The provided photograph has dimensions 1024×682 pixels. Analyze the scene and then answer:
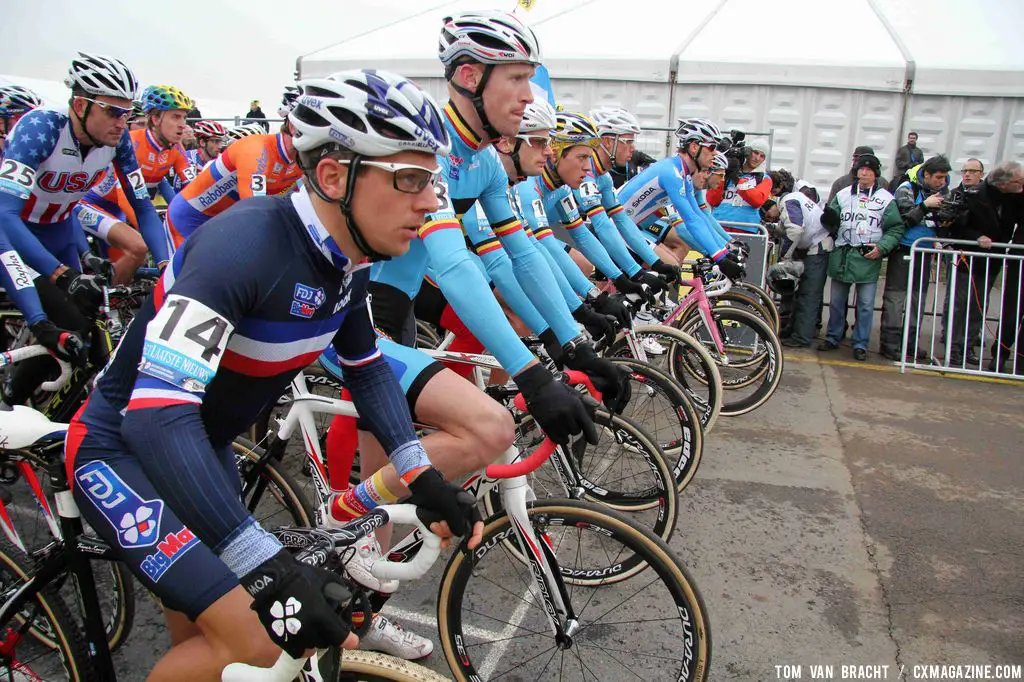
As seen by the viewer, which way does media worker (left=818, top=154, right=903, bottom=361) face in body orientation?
toward the camera

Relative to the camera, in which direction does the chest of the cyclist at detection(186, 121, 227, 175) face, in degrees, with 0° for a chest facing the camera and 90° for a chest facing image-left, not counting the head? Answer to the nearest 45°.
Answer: approximately 270°

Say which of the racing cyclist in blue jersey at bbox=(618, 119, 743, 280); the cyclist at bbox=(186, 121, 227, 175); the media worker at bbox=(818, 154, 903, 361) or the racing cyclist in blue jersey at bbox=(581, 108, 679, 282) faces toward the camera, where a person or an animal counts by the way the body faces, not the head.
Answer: the media worker

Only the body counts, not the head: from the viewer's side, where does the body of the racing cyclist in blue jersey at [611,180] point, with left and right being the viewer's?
facing to the right of the viewer

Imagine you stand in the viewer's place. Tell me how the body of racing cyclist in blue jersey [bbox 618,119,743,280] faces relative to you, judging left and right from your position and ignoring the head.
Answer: facing to the right of the viewer

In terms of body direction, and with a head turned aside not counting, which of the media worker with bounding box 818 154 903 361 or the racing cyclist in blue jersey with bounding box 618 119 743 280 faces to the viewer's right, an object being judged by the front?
the racing cyclist in blue jersey

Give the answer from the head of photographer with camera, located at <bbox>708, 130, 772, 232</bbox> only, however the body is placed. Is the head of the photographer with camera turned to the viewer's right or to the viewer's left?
to the viewer's left

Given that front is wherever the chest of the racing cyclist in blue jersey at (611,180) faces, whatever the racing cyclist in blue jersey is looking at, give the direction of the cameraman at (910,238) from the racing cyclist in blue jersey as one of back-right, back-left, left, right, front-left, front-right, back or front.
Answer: front-left

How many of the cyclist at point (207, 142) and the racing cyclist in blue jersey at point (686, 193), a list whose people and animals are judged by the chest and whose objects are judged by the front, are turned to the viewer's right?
2

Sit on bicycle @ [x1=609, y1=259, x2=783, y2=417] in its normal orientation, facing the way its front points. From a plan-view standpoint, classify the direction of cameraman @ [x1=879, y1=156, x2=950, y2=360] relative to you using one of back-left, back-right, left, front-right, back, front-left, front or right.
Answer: front-left

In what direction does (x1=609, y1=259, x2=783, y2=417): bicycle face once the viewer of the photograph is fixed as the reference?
facing to the right of the viewer

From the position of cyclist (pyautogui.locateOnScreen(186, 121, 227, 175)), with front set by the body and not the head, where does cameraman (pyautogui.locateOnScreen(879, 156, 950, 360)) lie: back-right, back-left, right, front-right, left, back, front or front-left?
front-right

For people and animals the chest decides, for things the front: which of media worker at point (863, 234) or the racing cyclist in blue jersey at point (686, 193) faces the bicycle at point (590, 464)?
the media worker

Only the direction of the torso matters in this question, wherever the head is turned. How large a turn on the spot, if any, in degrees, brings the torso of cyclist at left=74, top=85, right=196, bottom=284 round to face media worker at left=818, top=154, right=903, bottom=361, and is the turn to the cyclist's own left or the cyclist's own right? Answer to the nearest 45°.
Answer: approximately 45° to the cyclist's own left
